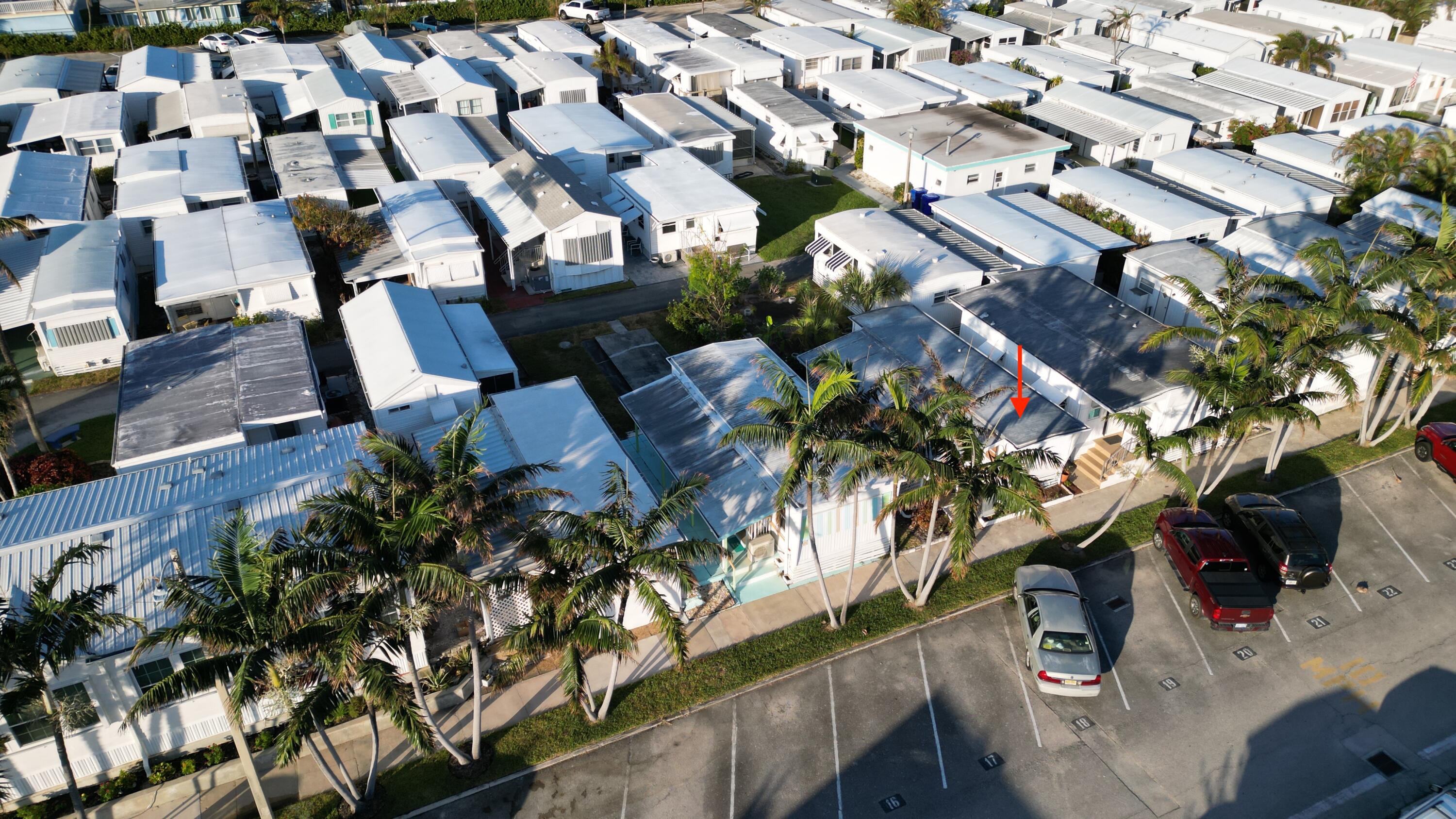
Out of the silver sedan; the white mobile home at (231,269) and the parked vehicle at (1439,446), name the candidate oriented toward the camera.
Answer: the white mobile home

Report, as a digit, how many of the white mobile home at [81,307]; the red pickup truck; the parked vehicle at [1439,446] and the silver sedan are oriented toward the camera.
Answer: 1

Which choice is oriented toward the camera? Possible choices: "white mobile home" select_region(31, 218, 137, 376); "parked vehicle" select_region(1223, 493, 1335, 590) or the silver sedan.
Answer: the white mobile home

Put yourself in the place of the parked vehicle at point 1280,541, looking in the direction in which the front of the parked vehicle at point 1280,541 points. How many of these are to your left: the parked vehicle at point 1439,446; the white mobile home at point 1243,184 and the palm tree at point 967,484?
1

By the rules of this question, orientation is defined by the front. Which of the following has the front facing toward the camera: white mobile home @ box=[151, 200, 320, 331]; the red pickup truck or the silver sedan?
the white mobile home

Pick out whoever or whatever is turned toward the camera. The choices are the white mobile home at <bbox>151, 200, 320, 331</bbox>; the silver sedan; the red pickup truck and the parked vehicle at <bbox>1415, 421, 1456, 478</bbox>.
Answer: the white mobile home

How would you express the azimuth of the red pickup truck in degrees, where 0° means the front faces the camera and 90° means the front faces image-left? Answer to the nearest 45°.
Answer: approximately 135°

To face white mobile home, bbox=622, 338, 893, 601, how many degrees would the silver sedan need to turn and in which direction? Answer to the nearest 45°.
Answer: approximately 90° to its left

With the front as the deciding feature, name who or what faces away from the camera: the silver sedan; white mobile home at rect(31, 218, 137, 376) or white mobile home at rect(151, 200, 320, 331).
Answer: the silver sedan

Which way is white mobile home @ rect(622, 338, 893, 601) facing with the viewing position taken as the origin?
facing the viewer and to the right of the viewer

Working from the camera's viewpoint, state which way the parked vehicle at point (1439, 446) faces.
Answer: facing away from the viewer and to the left of the viewer

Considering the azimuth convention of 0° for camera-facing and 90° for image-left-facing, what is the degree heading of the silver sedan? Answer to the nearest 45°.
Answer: approximately 180°

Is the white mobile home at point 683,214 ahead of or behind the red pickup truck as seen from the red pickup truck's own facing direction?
ahead

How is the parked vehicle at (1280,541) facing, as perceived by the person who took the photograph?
facing away from the viewer and to the left of the viewer

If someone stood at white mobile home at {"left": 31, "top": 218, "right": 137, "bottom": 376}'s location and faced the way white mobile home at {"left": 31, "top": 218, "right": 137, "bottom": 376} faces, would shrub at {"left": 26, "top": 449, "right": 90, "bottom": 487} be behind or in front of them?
in front

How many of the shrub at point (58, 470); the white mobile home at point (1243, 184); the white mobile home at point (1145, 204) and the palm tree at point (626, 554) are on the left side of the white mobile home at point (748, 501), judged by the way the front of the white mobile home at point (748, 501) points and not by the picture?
2

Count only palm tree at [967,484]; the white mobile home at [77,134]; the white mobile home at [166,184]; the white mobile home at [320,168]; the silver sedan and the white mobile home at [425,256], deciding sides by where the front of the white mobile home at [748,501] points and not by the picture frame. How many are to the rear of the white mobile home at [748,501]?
4
